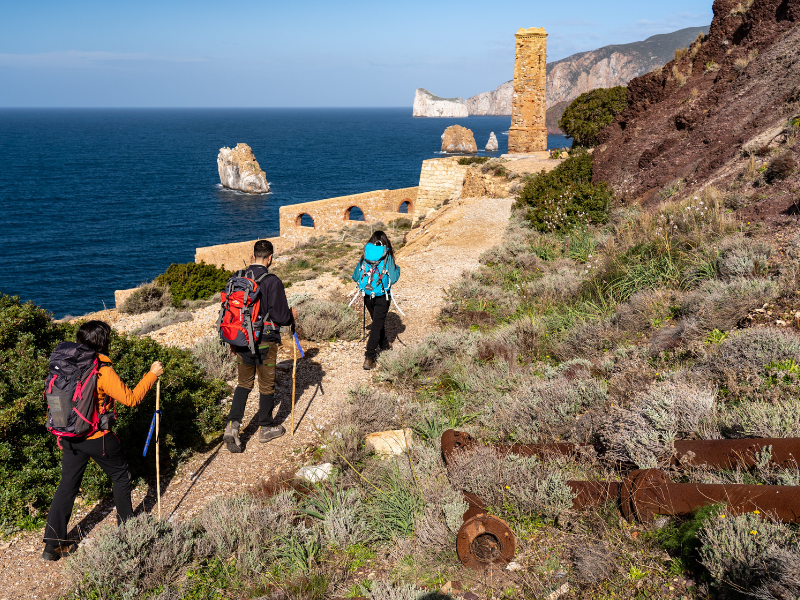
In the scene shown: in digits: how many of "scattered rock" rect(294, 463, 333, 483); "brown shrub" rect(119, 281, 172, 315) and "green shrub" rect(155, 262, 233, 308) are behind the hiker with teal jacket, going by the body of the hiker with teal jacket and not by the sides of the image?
1

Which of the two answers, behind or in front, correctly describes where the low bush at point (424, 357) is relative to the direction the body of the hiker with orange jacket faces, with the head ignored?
in front

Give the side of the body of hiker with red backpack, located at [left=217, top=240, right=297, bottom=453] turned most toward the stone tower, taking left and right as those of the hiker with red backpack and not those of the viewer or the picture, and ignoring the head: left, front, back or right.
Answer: front

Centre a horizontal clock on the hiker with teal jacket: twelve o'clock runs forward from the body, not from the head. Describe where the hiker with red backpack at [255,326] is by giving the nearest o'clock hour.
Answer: The hiker with red backpack is roughly at 7 o'clock from the hiker with teal jacket.

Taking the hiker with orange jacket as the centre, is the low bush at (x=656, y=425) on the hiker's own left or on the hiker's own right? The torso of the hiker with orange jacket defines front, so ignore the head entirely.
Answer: on the hiker's own right

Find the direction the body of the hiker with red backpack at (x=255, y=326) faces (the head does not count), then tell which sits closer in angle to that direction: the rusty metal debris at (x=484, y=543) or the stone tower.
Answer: the stone tower

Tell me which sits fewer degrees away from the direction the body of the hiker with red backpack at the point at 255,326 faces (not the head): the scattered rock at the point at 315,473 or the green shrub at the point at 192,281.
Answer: the green shrub

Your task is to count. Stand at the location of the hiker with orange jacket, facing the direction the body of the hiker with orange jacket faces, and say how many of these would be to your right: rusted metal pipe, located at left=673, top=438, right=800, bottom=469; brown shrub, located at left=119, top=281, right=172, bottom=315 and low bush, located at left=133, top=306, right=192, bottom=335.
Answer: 1

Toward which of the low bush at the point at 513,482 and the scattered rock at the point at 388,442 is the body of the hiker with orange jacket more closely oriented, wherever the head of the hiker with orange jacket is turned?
the scattered rock

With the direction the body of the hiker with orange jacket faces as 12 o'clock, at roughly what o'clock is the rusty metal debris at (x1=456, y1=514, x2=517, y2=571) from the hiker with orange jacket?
The rusty metal debris is roughly at 3 o'clock from the hiker with orange jacket.

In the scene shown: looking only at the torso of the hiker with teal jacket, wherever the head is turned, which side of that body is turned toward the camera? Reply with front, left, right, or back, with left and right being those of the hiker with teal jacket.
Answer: back

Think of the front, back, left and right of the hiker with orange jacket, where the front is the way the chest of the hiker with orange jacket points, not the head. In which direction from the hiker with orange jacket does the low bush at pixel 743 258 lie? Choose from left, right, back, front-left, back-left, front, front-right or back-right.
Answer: front-right

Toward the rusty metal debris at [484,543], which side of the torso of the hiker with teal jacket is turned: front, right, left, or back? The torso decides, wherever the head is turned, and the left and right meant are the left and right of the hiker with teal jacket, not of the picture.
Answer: back

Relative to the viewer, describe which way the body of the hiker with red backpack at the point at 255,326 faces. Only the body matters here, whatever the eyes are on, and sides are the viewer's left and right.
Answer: facing away from the viewer and to the right of the viewer

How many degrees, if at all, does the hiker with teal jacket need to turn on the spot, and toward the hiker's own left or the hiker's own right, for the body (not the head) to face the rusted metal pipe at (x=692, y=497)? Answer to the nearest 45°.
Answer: approximately 180°
